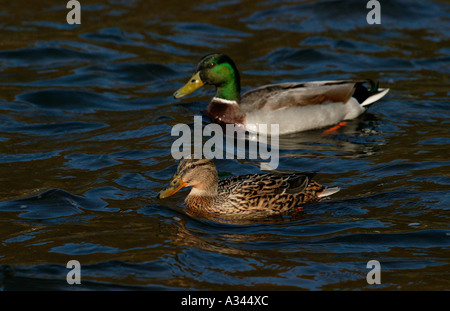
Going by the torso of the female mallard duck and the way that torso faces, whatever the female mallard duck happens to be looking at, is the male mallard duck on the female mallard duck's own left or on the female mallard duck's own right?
on the female mallard duck's own right

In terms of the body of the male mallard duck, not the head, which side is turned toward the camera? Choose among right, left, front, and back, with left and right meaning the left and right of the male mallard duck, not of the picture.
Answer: left

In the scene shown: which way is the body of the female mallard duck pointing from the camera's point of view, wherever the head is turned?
to the viewer's left

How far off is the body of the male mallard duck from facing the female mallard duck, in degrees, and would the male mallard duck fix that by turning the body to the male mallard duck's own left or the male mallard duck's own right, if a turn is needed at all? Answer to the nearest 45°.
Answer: approximately 90° to the male mallard duck's own left

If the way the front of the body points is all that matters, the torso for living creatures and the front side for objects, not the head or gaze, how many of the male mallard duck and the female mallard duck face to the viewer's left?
2

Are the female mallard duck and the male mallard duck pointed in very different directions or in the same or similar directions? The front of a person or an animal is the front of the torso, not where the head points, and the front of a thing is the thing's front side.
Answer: same or similar directions
